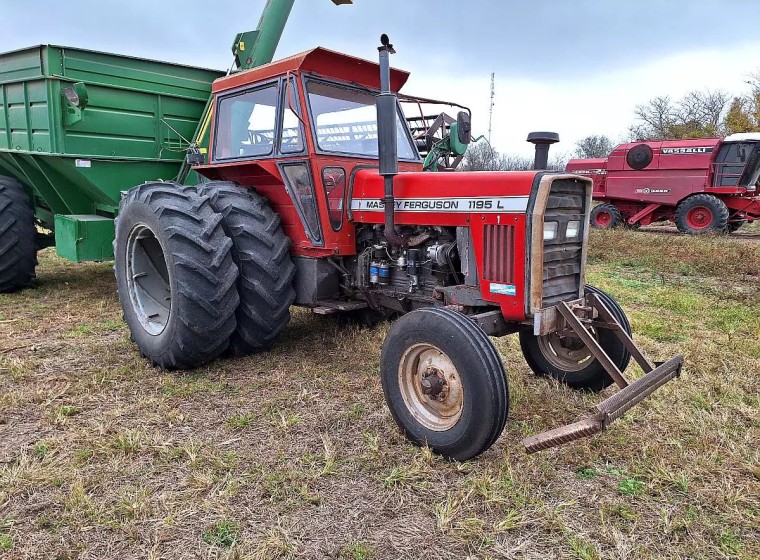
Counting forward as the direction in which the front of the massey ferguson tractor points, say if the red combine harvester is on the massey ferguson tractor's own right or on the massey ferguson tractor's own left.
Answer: on the massey ferguson tractor's own left

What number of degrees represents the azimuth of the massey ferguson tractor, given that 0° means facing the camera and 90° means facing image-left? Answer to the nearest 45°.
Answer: approximately 315°

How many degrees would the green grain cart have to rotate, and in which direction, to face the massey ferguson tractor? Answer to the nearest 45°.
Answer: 0° — it already faces it

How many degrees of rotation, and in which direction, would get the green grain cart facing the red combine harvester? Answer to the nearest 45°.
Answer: approximately 45° to its left

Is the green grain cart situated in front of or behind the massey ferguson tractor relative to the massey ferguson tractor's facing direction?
behind
